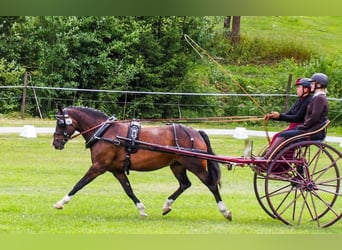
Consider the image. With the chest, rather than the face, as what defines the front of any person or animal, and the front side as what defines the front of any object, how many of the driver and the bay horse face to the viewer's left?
2

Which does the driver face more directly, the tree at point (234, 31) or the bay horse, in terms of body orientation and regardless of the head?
the bay horse

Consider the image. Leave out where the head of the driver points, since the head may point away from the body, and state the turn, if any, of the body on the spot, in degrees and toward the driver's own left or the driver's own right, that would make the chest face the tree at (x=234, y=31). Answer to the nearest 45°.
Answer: approximately 90° to the driver's own right

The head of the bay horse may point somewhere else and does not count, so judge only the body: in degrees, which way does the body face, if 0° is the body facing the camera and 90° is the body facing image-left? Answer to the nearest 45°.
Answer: approximately 90°

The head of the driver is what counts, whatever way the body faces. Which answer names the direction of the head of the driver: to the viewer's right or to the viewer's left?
to the viewer's left

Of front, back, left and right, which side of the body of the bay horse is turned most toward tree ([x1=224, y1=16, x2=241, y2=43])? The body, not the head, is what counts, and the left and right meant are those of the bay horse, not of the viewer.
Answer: right

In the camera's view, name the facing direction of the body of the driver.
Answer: to the viewer's left

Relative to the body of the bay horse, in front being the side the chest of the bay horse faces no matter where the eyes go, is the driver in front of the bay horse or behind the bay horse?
behind

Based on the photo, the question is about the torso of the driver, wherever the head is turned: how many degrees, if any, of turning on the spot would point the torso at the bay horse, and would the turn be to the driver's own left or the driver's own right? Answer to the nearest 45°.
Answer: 0° — they already face it
